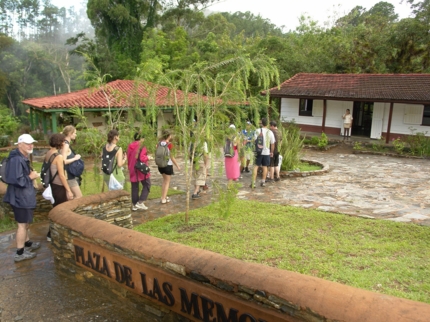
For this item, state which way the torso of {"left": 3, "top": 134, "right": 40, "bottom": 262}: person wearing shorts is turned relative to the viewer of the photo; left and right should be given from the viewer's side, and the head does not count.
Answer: facing to the right of the viewer

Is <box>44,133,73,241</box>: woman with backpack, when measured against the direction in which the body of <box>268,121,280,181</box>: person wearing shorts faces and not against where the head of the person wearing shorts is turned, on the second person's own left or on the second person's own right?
on the second person's own left

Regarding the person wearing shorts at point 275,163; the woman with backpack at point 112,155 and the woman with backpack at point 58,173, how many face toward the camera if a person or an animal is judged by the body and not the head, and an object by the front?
0

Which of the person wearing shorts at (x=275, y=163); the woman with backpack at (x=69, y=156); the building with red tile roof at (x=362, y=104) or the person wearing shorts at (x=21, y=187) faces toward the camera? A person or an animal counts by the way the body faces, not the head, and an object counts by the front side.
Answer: the building with red tile roof

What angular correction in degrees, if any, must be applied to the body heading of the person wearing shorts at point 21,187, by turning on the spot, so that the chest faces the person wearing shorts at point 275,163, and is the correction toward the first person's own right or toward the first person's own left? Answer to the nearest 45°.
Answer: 0° — they already face them

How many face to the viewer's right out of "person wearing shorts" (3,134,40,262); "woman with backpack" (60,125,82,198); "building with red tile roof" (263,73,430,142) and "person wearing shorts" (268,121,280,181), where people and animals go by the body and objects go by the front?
2

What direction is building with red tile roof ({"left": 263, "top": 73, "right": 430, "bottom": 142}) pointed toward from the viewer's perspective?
toward the camera

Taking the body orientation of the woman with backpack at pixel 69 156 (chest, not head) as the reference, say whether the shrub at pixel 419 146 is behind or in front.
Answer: in front

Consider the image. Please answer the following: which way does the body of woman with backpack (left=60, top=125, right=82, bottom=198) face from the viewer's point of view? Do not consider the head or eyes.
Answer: to the viewer's right

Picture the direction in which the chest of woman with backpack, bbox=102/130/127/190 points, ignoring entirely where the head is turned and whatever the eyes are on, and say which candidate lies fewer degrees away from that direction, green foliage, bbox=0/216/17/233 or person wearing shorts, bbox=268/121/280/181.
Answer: the person wearing shorts

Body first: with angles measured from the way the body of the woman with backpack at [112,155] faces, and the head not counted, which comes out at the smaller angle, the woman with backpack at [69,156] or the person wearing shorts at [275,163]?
the person wearing shorts
